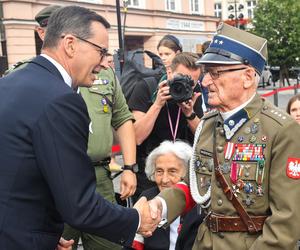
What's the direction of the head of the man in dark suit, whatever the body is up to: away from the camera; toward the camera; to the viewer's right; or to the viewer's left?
to the viewer's right

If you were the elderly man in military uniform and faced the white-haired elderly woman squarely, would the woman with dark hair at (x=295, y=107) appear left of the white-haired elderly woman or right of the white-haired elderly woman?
right

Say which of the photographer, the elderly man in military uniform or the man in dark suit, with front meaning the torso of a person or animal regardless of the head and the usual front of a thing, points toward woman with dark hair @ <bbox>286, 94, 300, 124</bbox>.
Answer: the man in dark suit

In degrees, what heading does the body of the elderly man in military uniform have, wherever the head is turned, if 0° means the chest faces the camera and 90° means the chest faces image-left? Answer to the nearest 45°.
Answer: approximately 45°

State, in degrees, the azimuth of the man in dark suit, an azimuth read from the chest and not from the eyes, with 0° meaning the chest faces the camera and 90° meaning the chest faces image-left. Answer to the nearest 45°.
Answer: approximately 225°

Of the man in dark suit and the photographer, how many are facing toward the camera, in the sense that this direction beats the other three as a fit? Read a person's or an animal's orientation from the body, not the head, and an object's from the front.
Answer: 1

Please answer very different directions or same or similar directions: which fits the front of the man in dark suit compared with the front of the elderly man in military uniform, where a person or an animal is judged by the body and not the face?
very different directions

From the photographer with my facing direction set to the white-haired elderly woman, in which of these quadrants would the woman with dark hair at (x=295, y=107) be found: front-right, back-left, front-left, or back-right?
back-left

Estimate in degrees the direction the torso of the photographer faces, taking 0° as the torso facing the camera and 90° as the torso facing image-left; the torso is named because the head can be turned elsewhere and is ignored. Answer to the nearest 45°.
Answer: approximately 0°

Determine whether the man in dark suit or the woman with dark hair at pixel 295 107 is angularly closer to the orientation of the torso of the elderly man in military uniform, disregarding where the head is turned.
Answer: the man in dark suit

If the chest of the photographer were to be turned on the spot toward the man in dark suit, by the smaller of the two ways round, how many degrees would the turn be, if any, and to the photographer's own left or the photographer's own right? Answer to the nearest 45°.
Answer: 0° — they already face them
